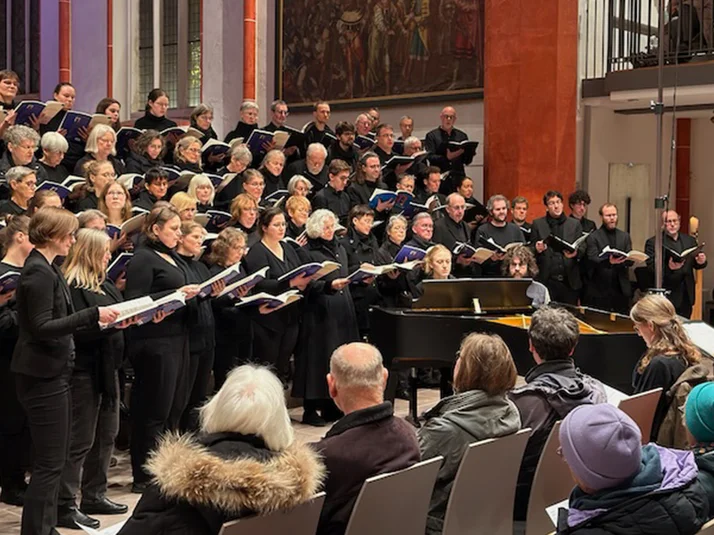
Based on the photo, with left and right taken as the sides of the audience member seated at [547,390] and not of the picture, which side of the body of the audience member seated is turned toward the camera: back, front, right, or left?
back

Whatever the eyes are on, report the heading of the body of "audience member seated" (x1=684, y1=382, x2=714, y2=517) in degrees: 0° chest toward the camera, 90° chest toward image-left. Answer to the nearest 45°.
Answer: approximately 135°

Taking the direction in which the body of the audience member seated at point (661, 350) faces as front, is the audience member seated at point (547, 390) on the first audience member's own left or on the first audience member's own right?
on the first audience member's own left

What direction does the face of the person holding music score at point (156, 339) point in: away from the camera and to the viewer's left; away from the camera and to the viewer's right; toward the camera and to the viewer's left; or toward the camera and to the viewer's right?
toward the camera and to the viewer's right

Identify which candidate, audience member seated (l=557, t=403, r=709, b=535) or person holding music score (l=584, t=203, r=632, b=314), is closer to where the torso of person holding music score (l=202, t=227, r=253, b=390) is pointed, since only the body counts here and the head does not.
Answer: the audience member seated

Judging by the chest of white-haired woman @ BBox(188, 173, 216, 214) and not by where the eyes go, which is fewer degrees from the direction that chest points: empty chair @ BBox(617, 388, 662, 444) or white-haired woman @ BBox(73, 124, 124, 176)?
the empty chair

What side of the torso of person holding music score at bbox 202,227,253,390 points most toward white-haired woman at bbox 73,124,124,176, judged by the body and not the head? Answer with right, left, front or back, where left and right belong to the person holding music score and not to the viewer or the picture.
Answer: back

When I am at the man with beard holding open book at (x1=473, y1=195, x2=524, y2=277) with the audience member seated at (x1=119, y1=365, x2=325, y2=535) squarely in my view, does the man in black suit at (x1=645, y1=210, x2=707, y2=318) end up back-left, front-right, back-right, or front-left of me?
back-left

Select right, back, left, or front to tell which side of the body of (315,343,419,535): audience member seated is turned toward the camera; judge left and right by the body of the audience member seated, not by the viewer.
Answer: back

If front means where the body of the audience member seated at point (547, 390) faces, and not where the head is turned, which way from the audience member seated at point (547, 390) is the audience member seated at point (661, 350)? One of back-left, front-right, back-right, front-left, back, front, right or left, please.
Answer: front-right

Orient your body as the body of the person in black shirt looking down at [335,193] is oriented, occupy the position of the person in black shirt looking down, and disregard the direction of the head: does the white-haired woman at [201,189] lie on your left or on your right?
on your right

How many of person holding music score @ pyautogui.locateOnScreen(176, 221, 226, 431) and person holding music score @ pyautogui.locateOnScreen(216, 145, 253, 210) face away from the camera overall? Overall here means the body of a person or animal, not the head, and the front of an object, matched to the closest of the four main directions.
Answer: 0

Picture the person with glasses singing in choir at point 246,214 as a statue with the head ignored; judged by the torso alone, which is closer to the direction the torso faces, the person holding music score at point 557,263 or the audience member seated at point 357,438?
the audience member seated

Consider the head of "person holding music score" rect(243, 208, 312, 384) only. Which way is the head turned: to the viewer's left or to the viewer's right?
to the viewer's right

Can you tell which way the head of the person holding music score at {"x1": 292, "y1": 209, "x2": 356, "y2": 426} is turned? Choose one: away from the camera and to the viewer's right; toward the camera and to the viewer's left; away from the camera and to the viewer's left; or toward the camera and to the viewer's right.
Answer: toward the camera and to the viewer's right

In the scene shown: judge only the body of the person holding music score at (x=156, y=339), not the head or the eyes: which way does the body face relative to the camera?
to the viewer's right

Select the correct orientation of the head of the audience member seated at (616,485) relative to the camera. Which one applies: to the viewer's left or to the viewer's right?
to the viewer's left

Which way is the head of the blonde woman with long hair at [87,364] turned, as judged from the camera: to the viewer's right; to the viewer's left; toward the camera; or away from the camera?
to the viewer's right

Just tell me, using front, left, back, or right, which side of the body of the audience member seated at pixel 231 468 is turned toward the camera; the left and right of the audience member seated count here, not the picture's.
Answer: back
